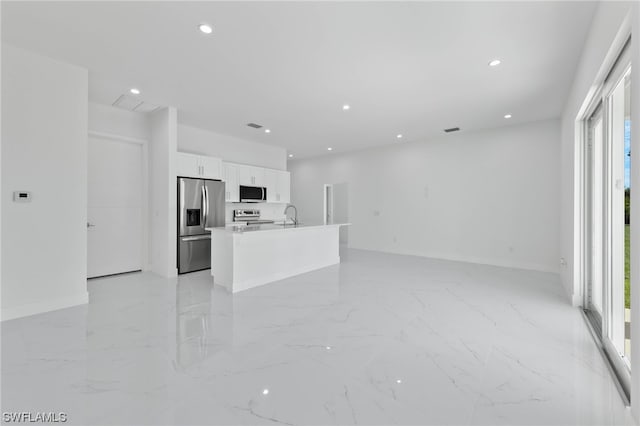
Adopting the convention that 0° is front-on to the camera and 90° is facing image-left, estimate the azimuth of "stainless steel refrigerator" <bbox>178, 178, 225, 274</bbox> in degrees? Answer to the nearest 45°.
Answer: approximately 315°

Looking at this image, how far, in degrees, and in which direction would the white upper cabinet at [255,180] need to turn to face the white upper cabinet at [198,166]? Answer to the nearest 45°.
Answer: approximately 90° to its right

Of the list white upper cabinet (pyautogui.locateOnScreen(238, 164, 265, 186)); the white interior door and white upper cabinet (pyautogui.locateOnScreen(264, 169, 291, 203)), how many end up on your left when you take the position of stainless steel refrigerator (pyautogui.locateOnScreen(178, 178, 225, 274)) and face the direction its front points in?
2

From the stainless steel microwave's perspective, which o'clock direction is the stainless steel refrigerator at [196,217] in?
The stainless steel refrigerator is roughly at 3 o'clock from the stainless steel microwave.

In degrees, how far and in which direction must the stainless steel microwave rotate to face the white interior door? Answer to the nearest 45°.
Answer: approximately 90° to its right

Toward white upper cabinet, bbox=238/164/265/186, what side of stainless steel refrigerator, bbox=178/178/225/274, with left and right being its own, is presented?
left

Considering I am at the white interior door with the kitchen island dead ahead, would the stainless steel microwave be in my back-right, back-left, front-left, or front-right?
front-left

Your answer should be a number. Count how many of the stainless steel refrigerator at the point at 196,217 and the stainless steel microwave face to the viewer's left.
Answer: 0

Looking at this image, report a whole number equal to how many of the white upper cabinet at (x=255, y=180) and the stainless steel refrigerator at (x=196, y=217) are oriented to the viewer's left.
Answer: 0

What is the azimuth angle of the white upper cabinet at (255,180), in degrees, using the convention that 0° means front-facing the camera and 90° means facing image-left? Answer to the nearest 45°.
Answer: approximately 315°

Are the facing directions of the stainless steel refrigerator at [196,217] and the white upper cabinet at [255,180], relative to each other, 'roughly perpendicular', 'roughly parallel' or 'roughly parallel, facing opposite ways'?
roughly parallel

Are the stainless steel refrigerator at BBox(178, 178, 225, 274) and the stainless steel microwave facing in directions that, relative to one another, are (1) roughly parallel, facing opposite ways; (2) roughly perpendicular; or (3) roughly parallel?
roughly parallel

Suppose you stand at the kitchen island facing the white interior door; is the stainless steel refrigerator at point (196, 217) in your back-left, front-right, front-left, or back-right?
front-right

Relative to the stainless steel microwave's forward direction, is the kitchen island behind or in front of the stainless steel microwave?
in front
